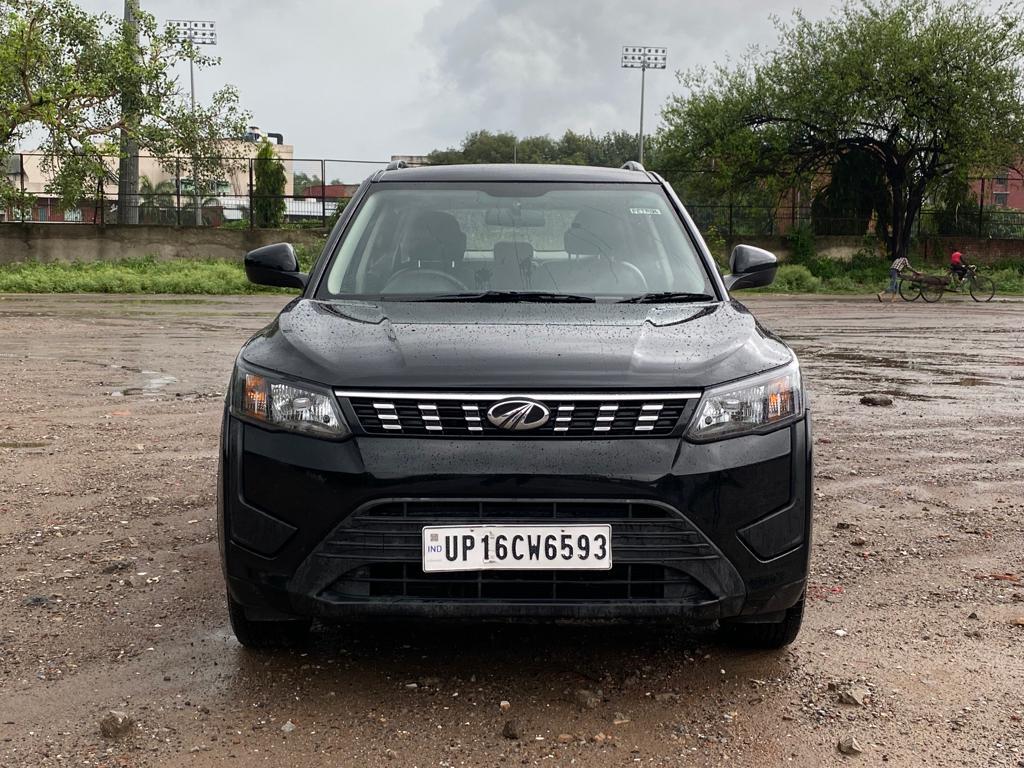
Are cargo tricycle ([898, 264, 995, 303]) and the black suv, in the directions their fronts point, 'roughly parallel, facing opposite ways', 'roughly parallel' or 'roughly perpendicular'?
roughly perpendicular

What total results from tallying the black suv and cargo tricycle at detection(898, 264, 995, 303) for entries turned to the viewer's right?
1

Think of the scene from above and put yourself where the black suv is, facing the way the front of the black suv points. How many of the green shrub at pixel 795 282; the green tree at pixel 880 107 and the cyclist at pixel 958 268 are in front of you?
0

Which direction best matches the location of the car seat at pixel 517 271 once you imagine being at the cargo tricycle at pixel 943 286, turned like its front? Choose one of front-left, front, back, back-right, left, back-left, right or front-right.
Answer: right

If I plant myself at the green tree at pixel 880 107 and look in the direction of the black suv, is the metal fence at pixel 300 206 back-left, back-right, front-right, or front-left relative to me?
front-right

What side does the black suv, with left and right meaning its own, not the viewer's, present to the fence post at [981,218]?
back

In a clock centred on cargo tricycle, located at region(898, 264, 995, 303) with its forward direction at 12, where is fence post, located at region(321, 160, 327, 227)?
The fence post is roughly at 6 o'clock from the cargo tricycle.

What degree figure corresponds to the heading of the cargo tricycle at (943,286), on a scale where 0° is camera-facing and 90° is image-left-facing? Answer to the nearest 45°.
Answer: approximately 270°

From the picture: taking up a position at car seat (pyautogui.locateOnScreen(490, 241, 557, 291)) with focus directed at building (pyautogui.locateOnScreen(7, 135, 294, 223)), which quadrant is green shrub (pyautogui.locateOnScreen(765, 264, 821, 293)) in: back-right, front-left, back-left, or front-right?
front-right

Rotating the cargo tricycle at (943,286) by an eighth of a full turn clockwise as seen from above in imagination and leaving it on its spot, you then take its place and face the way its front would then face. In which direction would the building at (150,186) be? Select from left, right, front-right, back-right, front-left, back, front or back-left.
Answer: back-right

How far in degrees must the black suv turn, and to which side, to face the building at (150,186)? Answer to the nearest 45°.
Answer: approximately 180°

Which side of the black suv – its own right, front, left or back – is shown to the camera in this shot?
front

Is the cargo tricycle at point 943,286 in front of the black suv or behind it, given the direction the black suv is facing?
behind

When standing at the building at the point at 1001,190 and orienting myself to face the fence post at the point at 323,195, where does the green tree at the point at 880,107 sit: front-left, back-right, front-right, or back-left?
front-left

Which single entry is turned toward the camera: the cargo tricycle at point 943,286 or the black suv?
the black suv

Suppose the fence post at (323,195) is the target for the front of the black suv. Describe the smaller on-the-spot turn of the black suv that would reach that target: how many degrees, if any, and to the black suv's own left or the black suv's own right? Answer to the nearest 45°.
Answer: approximately 180°
